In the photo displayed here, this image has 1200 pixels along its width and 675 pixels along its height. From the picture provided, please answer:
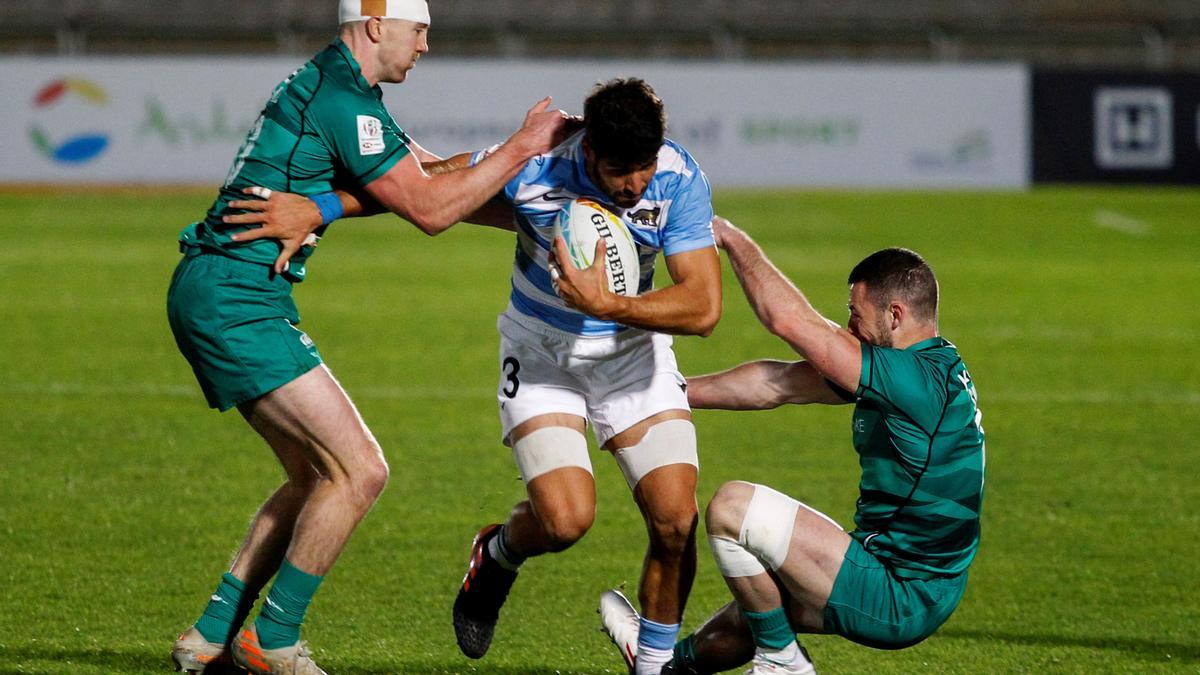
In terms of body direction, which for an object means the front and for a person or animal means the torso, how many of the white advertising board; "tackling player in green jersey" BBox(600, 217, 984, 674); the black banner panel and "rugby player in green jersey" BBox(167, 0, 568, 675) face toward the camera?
2

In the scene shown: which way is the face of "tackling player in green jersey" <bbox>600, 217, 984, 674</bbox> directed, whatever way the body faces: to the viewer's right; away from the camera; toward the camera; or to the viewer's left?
to the viewer's left

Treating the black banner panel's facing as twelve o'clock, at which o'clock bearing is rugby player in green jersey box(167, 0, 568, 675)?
The rugby player in green jersey is roughly at 12 o'clock from the black banner panel.

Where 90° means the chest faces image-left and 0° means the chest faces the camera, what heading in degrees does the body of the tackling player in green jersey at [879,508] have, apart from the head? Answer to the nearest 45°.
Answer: approximately 90°

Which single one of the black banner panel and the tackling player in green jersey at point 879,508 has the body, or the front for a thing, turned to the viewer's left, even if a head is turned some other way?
the tackling player in green jersey

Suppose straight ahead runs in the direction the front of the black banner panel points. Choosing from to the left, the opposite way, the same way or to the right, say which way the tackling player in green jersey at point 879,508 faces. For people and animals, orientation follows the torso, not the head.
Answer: to the right

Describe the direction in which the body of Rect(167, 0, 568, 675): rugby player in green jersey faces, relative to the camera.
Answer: to the viewer's right

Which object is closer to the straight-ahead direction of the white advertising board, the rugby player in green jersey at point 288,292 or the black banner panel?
the rugby player in green jersey

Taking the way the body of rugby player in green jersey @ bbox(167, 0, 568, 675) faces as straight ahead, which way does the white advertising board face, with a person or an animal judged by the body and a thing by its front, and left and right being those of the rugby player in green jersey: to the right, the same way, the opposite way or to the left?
to the right

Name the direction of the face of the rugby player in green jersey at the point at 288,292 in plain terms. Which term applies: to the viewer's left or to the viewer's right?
to the viewer's right

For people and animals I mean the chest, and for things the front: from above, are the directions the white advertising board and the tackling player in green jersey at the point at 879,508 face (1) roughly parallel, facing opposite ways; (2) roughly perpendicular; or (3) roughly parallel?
roughly perpendicular

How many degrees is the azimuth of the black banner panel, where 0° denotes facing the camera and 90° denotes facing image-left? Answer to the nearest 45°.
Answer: approximately 0°
